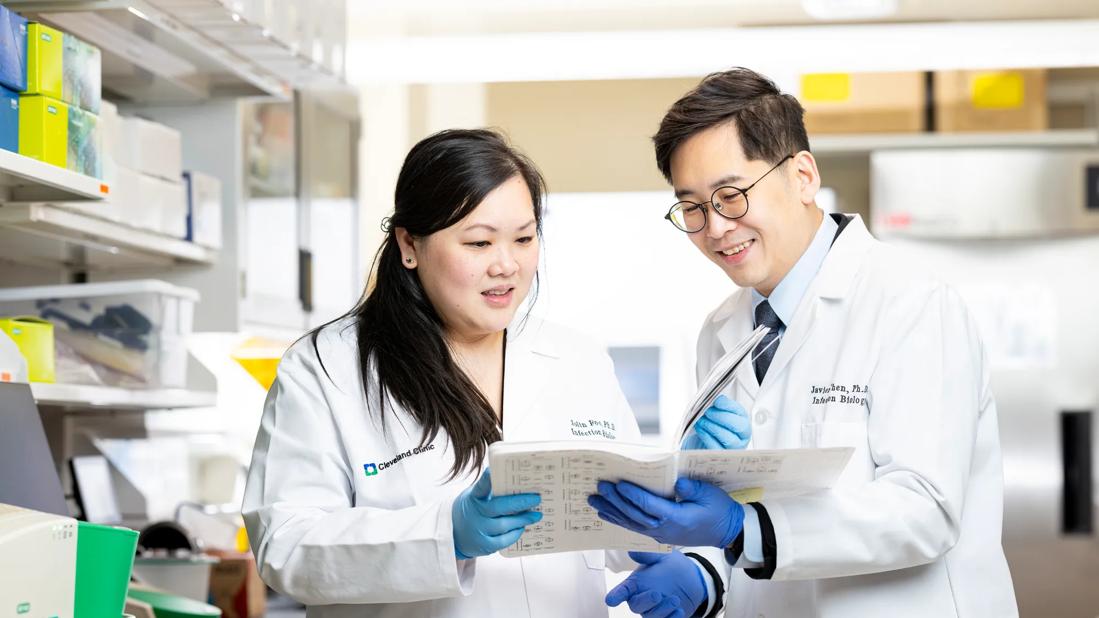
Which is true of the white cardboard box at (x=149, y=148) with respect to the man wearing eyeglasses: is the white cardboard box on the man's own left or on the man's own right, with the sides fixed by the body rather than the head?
on the man's own right

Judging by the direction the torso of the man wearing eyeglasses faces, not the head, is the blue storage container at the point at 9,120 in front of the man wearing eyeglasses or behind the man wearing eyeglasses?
in front

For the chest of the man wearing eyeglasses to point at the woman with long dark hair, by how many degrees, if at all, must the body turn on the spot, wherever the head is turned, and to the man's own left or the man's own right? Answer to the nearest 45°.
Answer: approximately 45° to the man's own right

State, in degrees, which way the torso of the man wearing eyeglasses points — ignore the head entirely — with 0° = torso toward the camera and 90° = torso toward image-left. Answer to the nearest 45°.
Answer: approximately 45°

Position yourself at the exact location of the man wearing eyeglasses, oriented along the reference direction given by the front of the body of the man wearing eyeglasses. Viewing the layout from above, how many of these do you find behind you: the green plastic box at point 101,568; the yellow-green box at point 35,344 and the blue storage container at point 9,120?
0

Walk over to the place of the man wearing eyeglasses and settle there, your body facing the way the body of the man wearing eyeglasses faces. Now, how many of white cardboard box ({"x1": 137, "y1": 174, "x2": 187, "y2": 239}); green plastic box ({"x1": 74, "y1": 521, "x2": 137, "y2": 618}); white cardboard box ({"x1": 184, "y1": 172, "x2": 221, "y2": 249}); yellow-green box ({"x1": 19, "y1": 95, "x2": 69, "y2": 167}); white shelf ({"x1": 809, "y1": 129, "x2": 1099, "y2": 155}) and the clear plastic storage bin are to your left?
0

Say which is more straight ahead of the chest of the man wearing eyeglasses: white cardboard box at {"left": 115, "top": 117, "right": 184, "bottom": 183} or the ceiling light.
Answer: the white cardboard box

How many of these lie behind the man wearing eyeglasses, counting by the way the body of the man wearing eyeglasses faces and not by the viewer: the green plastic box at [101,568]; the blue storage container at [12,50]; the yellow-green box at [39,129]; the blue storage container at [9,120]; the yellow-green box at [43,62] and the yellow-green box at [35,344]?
0

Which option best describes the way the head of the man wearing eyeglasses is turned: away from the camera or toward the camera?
toward the camera

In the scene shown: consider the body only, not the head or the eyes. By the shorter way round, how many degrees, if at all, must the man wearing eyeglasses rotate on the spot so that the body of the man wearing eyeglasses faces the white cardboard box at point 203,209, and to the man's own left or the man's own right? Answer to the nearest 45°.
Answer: approximately 90° to the man's own right

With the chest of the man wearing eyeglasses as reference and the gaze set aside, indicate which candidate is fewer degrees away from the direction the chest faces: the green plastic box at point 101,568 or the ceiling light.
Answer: the green plastic box

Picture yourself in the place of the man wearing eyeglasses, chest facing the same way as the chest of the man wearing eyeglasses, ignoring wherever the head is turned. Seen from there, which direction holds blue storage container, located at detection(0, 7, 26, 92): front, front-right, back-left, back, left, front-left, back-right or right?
front-right

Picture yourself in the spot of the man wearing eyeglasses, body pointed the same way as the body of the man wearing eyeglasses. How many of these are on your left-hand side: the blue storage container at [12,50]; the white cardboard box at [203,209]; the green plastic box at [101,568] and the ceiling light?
0

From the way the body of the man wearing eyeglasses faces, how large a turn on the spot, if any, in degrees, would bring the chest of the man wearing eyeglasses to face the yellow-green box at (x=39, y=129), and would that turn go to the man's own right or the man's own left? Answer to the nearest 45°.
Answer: approximately 45° to the man's own right

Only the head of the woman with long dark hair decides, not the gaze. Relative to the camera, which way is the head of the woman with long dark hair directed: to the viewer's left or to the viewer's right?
to the viewer's right

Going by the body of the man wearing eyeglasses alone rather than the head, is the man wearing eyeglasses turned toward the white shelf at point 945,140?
no

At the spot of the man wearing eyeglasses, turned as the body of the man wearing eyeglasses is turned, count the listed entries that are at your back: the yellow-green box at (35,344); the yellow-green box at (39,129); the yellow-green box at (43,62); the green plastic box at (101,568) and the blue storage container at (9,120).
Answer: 0
